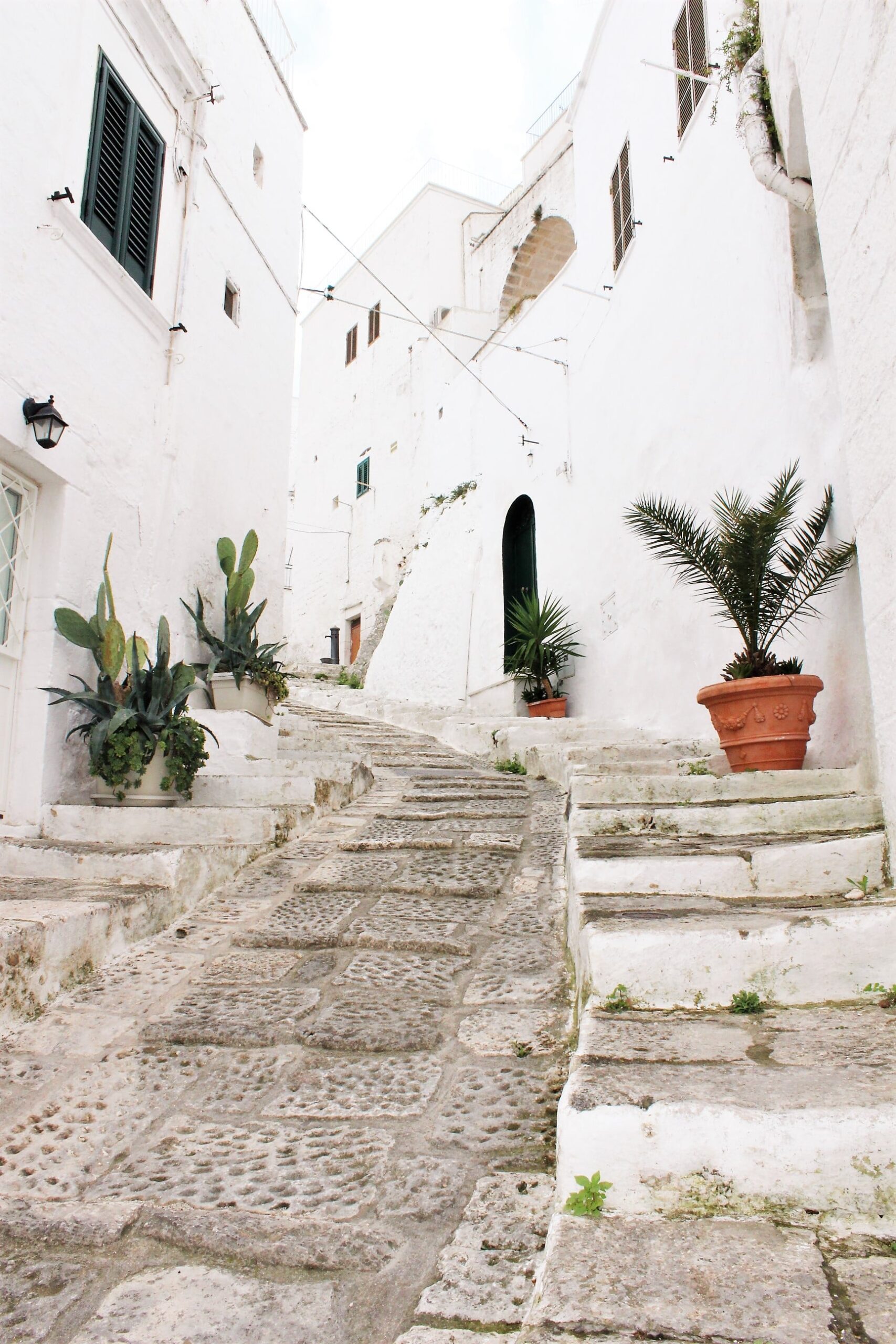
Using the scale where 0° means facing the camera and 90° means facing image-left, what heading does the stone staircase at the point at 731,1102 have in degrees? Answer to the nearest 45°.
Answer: approximately 0°

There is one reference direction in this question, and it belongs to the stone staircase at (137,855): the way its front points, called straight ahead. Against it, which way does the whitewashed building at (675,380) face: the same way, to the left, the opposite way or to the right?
to the right

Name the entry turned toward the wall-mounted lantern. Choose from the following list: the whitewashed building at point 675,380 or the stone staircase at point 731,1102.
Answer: the whitewashed building

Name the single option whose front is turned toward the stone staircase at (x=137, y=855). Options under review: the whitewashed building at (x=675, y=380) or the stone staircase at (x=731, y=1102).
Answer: the whitewashed building

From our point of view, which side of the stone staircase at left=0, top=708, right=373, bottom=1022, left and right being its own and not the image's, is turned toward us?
front

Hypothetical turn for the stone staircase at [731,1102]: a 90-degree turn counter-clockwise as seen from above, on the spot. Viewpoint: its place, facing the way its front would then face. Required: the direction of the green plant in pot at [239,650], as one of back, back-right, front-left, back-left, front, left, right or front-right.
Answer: back-left

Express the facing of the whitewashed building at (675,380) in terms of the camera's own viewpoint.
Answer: facing the viewer and to the left of the viewer

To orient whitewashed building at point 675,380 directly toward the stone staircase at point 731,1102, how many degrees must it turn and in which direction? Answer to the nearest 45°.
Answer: approximately 45° to its left

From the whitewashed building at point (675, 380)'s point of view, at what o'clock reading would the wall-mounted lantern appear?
The wall-mounted lantern is roughly at 10 o'clock from the whitewashed building.

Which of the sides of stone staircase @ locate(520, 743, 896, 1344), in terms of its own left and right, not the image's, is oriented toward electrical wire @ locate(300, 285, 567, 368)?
back

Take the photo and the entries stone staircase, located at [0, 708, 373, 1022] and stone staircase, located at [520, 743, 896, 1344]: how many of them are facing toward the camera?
2
